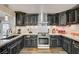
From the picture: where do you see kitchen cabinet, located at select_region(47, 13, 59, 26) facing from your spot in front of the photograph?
facing the viewer

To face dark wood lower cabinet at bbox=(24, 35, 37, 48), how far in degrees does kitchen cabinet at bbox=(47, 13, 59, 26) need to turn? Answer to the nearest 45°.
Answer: approximately 45° to its right

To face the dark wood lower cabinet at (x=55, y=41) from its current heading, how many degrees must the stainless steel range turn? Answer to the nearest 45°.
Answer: approximately 90° to its left

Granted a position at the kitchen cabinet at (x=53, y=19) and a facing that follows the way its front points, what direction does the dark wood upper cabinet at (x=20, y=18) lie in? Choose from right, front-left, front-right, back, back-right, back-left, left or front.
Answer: right

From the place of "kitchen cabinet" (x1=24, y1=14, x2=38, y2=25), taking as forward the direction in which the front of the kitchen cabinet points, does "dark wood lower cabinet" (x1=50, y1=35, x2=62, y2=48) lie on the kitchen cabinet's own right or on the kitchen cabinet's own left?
on the kitchen cabinet's own left

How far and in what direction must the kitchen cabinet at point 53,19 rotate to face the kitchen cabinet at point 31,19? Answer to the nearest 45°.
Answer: approximately 90° to its right

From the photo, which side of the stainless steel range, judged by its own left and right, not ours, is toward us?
front

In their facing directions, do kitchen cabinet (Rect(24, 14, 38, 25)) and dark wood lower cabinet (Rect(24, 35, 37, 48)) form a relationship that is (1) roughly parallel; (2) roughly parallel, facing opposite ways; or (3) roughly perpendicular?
roughly parallel

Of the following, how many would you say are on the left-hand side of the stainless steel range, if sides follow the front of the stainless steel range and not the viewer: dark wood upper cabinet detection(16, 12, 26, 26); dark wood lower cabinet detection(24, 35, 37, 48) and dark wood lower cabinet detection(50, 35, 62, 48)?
1

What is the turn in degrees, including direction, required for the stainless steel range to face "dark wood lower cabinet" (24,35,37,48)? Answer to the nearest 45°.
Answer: approximately 90° to its right

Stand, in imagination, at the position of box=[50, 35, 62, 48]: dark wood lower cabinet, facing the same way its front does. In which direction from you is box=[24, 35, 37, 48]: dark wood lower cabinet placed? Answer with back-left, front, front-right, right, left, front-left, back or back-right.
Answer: right
